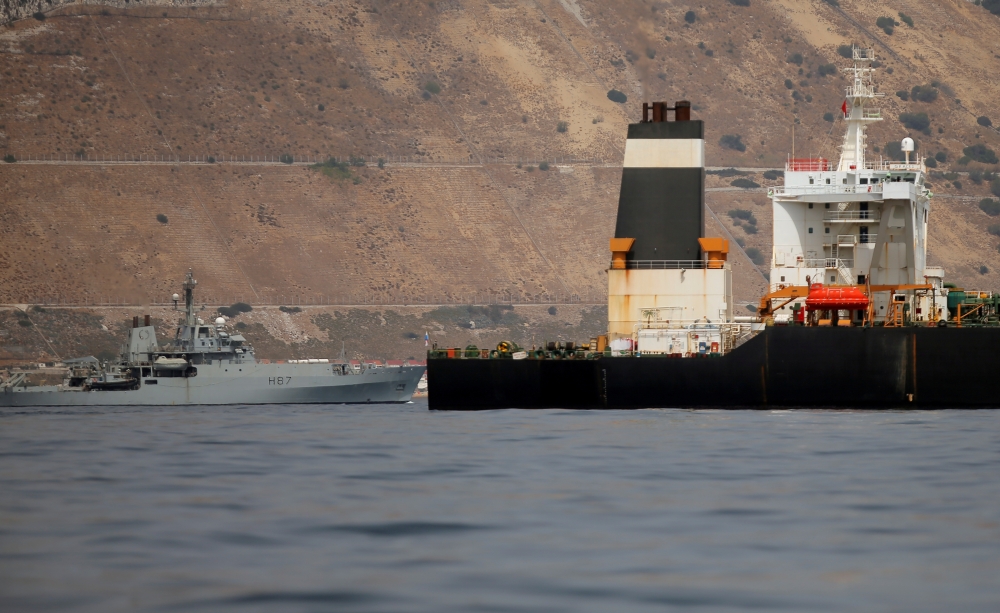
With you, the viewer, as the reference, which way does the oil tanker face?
facing to the right of the viewer
